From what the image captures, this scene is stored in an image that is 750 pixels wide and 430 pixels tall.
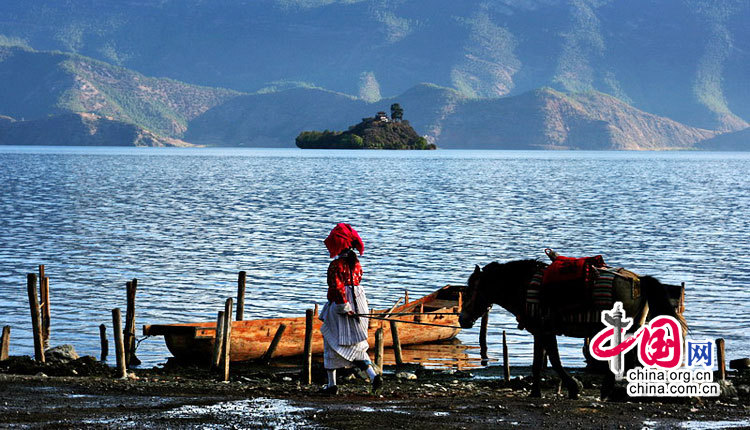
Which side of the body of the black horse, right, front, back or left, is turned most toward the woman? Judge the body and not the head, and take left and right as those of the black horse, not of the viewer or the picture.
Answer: front

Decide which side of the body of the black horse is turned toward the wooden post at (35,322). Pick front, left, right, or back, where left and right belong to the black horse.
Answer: front

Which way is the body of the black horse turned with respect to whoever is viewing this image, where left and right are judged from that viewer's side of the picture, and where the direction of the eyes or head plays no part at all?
facing to the left of the viewer

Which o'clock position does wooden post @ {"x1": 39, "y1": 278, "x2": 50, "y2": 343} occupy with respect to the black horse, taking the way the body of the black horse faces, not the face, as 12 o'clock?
The wooden post is roughly at 1 o'clock from the black horse.

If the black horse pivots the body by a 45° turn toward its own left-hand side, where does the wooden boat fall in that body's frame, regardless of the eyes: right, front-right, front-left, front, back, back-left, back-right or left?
right

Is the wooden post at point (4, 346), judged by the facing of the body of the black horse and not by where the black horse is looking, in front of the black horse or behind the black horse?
in front

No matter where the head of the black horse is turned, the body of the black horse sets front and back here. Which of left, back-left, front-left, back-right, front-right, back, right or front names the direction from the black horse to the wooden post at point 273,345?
front-right

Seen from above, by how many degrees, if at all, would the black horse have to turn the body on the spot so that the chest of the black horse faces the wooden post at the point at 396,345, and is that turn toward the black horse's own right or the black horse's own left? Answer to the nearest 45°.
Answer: approximately 45° to the black horse's own right

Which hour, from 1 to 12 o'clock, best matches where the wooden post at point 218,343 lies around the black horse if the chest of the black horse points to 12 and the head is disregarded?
The wooden post is roughly at 1 o'clock from the black horse.

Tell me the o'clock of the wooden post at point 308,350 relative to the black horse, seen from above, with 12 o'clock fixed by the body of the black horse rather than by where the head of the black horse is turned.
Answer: The wooden post is roughly at 1 o'clock from the black horse.
